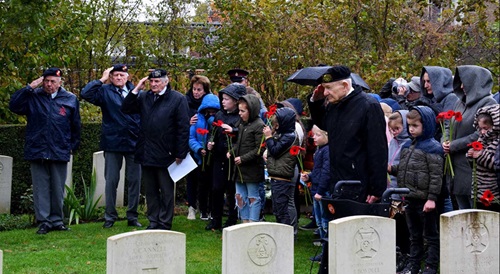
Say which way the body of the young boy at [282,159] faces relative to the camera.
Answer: to the viewer's left

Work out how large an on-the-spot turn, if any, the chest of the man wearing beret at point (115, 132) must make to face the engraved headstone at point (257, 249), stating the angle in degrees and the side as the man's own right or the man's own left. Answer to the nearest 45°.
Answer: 0° — they already face it

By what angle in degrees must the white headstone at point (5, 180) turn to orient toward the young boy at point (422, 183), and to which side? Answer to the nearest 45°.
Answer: approximately 45° to its left

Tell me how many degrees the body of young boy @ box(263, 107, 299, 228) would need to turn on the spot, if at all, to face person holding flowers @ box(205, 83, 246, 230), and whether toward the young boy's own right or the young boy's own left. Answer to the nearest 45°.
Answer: approximately 45° to the young boy's own right

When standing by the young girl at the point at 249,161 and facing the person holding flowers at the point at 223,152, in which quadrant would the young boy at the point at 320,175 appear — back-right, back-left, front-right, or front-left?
back-right

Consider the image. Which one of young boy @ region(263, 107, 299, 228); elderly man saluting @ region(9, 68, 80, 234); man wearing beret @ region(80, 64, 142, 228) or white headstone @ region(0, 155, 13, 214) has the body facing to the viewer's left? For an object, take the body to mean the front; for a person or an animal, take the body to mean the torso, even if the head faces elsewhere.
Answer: the young boy

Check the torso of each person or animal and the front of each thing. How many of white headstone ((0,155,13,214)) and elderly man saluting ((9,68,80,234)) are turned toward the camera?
2

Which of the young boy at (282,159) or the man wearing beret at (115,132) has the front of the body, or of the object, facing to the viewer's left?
the young boy

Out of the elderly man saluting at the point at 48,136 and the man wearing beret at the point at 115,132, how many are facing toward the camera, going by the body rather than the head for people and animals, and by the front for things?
2

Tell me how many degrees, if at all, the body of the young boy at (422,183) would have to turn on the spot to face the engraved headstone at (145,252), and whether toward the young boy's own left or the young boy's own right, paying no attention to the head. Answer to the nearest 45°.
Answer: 0° — they already face it
